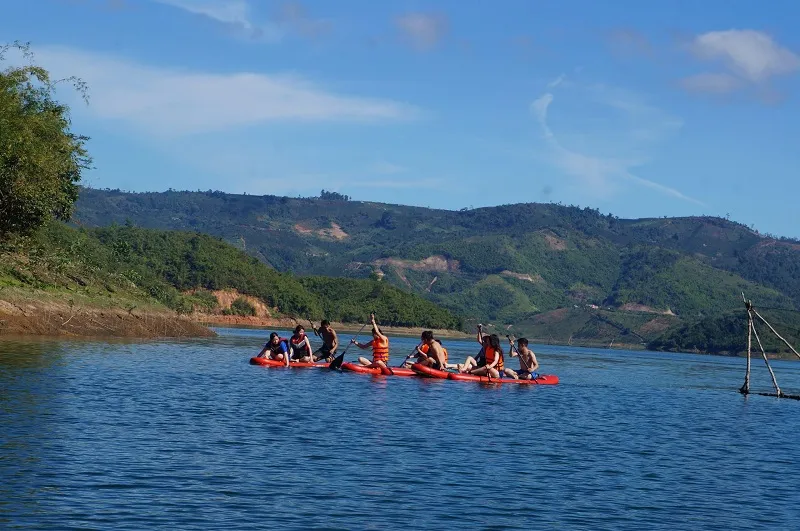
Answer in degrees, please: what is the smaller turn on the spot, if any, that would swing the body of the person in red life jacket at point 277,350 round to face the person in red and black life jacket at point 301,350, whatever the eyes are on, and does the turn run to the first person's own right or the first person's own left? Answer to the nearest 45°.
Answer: approximately 135° to the first person's own left

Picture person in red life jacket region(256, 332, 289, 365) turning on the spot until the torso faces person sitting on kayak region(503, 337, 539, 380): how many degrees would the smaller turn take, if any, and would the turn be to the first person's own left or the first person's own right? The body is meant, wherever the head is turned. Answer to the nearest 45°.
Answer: approximately 135° to the first person's own left

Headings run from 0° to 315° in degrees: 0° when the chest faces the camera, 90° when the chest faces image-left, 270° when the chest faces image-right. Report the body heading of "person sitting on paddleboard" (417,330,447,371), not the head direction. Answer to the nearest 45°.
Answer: approximately 90°

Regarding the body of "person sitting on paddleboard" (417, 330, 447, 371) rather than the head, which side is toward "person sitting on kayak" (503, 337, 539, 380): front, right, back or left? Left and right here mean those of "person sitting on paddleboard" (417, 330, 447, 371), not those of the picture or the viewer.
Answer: back

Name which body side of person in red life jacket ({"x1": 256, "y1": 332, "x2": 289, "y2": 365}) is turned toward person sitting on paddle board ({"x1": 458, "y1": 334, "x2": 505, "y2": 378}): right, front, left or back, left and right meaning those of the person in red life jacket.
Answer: left

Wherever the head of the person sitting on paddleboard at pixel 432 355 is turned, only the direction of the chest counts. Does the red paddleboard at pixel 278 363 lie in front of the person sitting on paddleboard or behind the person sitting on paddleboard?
in front

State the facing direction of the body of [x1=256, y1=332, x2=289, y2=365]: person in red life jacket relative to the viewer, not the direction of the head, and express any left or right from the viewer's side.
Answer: facing the viewer and to the left of the viewer

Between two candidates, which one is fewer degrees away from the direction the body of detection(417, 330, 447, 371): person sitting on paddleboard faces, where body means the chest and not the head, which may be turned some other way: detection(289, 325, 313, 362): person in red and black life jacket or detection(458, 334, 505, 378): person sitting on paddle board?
the person in red and black life jacket

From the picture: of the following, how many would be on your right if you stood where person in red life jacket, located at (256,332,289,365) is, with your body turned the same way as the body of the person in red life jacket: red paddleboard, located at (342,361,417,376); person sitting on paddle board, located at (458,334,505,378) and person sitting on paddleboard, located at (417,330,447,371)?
0

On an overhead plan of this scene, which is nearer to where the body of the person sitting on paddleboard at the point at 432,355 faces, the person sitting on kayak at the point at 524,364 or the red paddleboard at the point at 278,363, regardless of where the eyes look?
the red paddleboard

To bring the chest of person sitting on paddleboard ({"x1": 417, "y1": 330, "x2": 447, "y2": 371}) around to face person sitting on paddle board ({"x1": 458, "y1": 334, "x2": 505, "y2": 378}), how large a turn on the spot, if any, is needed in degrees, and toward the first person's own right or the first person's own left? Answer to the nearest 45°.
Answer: approximately 180°

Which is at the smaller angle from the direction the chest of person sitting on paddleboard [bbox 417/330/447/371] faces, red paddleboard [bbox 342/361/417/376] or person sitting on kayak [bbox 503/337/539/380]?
the red paddleboard

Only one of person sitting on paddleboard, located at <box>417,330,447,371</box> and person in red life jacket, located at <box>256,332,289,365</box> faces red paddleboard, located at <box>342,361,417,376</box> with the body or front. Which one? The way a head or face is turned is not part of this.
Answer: the person sitting on paddleboard

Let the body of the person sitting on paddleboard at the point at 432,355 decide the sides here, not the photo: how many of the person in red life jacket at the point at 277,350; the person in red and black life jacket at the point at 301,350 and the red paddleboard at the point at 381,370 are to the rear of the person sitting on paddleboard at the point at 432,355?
0

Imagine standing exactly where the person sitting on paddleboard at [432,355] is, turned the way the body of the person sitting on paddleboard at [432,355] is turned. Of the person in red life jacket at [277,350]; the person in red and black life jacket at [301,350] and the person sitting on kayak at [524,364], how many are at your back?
1

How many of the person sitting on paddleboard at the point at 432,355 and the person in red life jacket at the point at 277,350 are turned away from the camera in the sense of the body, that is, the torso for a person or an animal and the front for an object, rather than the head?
0
